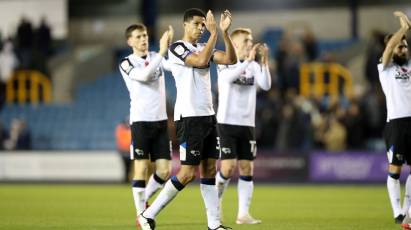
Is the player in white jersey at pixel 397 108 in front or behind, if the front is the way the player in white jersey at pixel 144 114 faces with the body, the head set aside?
in front

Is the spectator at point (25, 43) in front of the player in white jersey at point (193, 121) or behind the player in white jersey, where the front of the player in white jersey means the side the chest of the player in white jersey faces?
behind

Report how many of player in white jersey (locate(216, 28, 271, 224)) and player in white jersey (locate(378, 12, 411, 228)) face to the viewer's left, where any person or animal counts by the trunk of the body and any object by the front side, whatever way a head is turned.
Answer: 0

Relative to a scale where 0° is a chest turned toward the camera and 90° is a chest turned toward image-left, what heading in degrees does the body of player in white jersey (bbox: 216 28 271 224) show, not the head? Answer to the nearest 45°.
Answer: approximately 315°

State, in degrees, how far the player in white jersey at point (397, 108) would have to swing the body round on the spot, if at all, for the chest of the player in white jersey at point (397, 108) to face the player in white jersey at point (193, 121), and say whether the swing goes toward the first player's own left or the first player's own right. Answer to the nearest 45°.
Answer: approximately 90° to the first player's own right

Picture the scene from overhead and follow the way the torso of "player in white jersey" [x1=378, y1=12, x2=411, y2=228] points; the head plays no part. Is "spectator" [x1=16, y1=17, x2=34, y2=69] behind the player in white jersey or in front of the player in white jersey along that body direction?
behind

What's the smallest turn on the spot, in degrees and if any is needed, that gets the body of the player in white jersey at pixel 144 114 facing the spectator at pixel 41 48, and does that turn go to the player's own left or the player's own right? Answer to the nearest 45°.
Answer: approximately 135° to the player's own left

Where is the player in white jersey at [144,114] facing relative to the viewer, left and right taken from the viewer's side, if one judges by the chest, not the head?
facing the viewer and to the right of the viewer

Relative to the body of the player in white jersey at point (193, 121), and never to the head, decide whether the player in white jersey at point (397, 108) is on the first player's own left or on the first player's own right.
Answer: on the first player's own left

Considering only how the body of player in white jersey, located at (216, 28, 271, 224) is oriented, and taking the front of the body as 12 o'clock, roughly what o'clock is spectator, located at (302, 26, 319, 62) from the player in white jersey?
The spectator is roughly at 8 o'clock from the player in white jersey.

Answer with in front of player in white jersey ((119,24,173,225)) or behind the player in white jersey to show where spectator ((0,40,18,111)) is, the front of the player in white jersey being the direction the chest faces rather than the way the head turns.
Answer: behind
